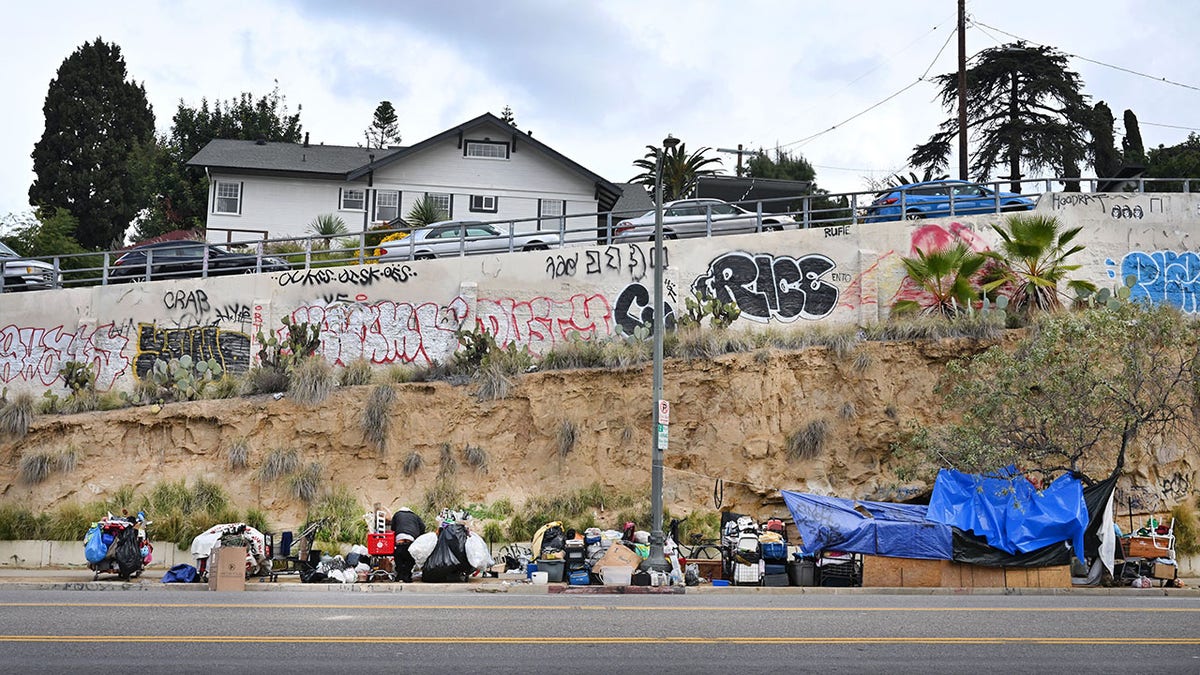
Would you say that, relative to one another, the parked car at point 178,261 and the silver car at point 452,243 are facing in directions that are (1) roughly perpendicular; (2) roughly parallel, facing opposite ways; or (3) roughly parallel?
roughly parallel

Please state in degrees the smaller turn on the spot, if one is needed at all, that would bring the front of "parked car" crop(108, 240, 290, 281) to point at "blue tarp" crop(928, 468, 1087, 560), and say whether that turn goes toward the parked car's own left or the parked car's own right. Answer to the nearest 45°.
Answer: approximately 45° to the parked car's own right

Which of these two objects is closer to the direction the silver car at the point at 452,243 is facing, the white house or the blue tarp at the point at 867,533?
the blue tarp

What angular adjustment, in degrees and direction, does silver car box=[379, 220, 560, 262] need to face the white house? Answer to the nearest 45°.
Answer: approximately 90° to its left

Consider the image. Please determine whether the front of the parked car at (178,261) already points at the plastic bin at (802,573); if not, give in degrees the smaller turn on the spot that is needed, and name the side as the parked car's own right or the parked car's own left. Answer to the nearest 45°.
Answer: approximately 45° to the parked car's own right

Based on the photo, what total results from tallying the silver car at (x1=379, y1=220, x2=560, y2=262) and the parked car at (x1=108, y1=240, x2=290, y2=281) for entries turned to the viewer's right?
2

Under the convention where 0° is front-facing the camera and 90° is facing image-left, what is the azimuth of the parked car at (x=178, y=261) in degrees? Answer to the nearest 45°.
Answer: approximately 270°

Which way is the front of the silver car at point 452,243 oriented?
to the viewer's right

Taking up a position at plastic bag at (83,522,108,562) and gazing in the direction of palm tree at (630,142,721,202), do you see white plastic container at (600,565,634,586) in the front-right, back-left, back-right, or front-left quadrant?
front-right

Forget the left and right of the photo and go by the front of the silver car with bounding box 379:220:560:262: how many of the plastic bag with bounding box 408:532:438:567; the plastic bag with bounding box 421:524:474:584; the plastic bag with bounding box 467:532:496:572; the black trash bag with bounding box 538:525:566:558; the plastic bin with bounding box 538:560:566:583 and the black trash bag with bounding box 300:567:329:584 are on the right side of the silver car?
6

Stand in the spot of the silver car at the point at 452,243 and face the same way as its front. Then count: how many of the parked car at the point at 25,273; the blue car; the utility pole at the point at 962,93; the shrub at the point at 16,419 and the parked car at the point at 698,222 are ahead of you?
3
